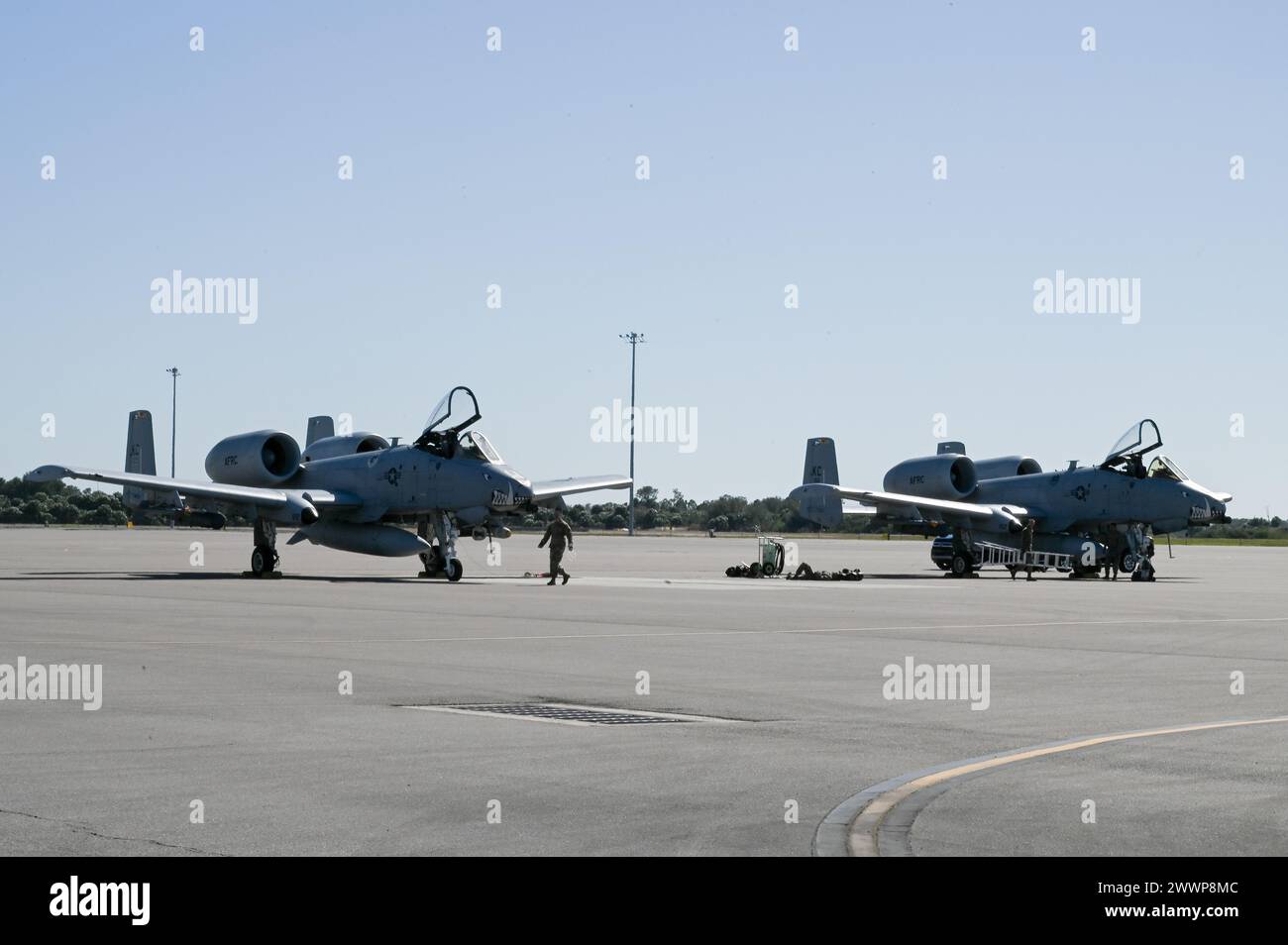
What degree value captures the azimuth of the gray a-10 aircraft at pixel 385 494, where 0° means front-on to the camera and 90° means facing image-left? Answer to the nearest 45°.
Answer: approximately 315°

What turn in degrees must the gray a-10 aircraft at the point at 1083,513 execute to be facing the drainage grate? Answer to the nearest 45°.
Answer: approximately 45° to its right

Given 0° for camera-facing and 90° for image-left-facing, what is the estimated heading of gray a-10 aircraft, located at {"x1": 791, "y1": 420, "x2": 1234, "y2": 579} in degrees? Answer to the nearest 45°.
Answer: approximately 315°

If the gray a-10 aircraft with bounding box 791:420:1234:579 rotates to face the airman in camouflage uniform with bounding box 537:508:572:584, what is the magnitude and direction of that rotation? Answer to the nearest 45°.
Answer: approximately 90° to its right

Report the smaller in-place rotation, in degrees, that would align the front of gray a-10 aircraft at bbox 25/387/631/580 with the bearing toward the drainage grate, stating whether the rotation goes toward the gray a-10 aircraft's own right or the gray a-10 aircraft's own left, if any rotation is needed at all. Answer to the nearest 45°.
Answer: approximately 45° to the gray a-10 aircraft's own right

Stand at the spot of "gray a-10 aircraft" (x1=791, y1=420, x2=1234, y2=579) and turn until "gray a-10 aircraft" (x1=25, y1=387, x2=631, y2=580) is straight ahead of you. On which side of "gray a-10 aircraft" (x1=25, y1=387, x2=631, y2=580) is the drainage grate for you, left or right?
left

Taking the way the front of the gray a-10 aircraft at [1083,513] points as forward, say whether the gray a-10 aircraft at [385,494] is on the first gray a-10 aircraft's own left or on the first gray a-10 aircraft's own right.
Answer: on the first gray a-10 aircraft's own right

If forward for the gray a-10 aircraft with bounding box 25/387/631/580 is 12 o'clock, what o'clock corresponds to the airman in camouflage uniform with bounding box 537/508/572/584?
The airman in camouflage uniform is roughly at 12 o'clock from the gray a-10 aircraft.

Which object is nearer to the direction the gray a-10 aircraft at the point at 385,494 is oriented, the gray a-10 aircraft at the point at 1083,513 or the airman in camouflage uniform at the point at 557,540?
the airman in camouflage uniform

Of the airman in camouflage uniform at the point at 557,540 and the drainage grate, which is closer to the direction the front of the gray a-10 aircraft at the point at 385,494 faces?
the airman in camouflage uniform

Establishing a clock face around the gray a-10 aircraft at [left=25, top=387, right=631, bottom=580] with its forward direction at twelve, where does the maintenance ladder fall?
The maintenance ladder is roughly at 10 o'clock from the gray a-10 aircraft.

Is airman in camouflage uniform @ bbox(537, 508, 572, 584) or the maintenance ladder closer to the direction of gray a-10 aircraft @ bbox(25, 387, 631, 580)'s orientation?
the airman in camouflage uniform
